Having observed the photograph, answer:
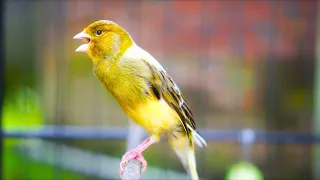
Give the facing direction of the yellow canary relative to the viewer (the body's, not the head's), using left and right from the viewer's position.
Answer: facing to the left of the viewer

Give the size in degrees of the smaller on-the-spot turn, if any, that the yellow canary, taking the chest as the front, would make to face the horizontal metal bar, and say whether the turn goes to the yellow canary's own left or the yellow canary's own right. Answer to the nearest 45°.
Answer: approximately 90° to the yellow canary's own right
